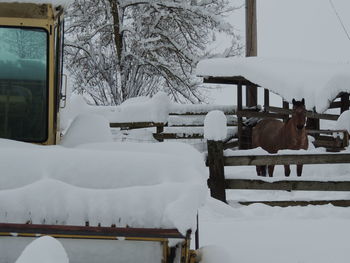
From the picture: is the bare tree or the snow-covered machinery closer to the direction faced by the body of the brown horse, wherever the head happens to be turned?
the snow-covered machinery

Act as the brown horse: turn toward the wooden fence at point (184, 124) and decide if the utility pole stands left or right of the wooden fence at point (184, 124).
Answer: right

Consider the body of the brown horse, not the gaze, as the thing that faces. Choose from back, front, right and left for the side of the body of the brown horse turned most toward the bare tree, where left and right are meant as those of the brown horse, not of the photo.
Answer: back

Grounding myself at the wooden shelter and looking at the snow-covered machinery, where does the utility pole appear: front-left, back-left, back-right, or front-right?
back-right

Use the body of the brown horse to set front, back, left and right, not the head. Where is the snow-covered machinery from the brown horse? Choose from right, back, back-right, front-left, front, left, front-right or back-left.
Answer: front-right

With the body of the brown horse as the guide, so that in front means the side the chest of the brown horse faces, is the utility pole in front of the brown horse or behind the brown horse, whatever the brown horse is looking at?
behind

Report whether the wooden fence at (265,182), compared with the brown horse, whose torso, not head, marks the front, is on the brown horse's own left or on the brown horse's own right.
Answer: on the brown horse's own right

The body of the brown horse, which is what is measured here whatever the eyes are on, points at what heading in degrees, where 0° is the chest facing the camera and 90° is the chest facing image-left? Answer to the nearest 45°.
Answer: approximately 315°
